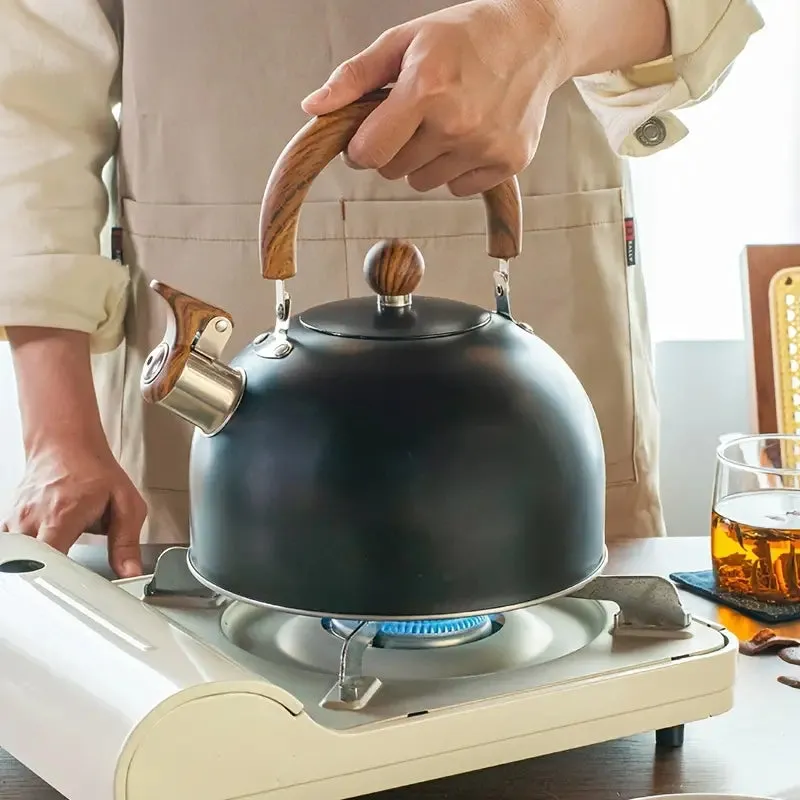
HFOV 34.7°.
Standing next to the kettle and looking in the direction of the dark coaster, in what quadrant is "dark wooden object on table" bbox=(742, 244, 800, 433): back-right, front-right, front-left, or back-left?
front-left

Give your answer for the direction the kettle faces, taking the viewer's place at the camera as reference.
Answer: facing the viewer and to the left of the viewer

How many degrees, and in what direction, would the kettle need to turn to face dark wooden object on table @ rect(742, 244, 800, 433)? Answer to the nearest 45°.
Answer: approximately 180°

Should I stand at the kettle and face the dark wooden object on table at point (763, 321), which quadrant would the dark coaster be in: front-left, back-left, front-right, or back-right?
front-right
